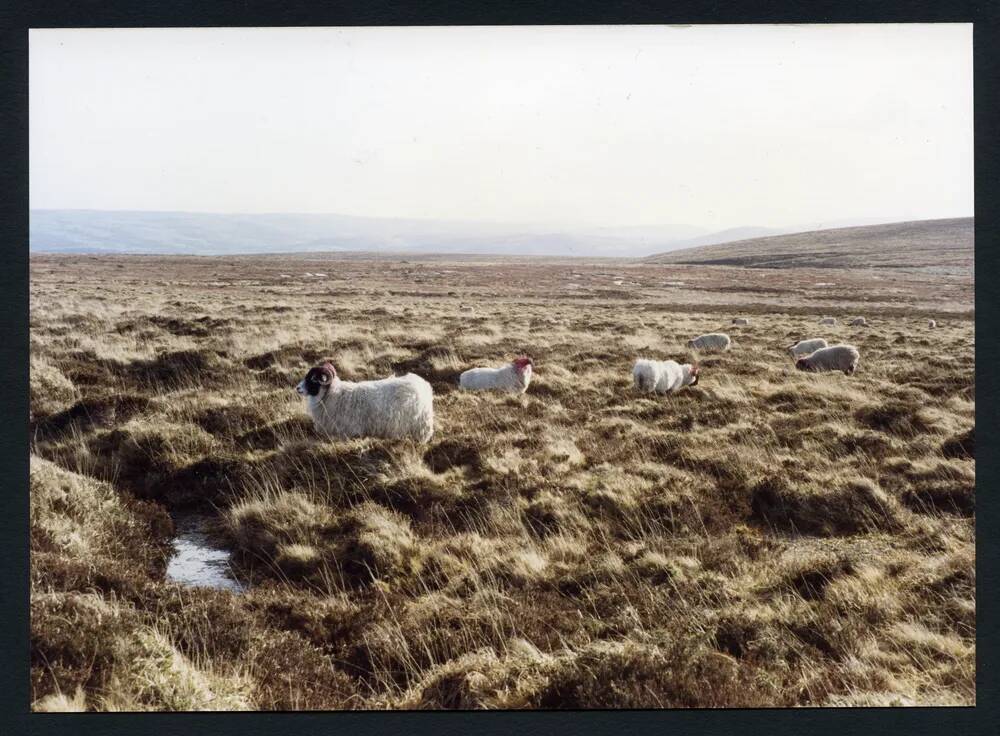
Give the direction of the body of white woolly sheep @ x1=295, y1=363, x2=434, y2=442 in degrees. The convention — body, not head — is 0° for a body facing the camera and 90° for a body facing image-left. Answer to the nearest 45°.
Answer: approximately 90°

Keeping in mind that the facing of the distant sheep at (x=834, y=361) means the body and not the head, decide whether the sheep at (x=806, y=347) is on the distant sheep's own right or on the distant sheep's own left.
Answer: on the distant sheep's own right

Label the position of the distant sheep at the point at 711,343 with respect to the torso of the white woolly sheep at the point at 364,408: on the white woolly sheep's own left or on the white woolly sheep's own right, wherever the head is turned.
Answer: on the white woolly sheep's own right

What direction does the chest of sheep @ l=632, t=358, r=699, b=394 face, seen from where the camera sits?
to the viewer's right

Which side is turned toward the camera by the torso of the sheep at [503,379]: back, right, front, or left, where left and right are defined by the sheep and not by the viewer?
right

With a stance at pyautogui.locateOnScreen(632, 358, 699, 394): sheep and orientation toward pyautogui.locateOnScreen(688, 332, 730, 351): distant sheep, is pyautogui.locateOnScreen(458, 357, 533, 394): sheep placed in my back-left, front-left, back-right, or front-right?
back-left

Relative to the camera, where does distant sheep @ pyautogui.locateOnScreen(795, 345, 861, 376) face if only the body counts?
to the viewer's left

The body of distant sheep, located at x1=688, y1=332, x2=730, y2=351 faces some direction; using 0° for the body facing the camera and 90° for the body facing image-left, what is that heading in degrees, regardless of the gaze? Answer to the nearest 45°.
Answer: approximately 90°

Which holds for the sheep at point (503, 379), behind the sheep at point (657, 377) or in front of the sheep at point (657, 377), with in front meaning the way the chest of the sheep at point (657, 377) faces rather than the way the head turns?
behind

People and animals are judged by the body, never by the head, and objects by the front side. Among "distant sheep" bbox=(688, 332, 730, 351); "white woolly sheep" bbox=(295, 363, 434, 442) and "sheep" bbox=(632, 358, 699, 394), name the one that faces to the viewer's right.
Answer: the sheep
